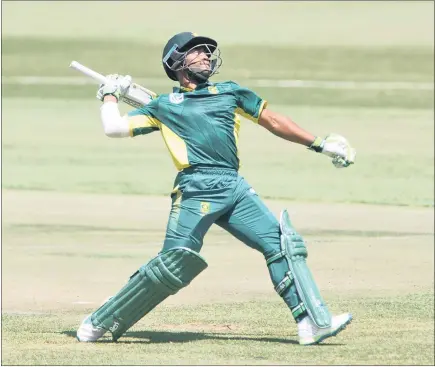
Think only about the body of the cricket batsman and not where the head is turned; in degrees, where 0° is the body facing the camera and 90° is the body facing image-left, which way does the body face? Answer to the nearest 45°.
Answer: approximately 315°
